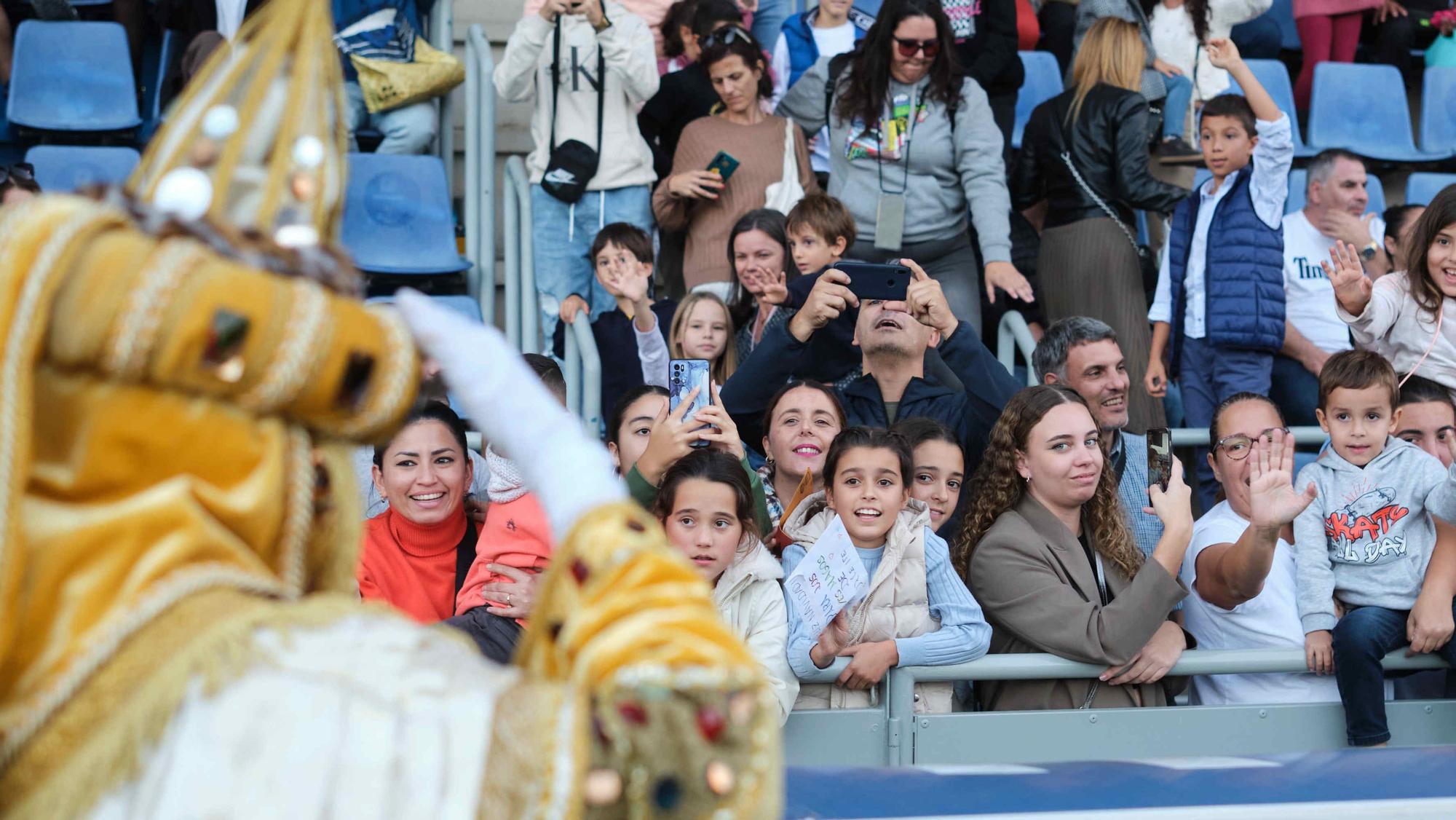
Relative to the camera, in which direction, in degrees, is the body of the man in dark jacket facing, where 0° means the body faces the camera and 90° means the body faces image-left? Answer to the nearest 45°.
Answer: approximately 0°

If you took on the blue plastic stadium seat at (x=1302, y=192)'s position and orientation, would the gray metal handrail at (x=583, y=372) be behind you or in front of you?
in front

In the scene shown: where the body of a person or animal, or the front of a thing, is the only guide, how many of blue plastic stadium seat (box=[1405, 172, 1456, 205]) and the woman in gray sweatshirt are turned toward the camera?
2

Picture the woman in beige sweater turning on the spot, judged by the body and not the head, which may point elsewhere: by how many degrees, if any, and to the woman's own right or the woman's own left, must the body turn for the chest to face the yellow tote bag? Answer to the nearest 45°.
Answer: approximately 90° to the woman's own right

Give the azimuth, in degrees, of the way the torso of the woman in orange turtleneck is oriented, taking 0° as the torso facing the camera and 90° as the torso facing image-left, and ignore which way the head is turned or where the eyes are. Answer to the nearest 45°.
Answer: approximately 0°

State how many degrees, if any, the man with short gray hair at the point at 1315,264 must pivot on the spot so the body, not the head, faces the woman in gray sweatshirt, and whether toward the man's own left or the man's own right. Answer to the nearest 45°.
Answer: approximately 90° to the man's own right

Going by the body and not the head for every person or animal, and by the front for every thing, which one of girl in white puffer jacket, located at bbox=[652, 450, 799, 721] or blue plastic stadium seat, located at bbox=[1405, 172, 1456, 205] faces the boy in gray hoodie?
the blue plastic stadium seat

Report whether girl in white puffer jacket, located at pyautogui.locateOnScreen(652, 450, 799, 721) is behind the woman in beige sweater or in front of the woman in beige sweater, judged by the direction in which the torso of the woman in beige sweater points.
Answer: in front

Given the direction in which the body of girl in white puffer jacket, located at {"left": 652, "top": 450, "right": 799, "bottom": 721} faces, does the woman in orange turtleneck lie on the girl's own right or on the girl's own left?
on the girl's own right

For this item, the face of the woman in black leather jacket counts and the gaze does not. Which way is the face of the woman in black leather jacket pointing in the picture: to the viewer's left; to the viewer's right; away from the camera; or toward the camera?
away from the camera
